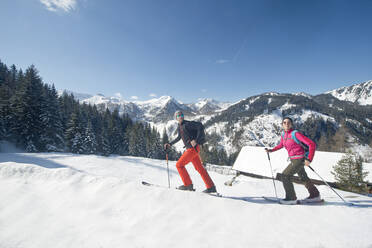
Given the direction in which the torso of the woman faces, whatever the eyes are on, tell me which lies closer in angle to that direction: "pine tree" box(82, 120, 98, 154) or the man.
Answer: the man

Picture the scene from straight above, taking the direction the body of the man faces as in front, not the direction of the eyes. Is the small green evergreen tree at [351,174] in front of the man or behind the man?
behind

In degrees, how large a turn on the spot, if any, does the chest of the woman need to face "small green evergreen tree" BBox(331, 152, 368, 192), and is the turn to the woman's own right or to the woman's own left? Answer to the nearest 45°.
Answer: approximately 135° to the woman's own right

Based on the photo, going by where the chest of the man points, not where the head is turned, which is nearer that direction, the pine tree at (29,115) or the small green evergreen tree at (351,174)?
the pine tree

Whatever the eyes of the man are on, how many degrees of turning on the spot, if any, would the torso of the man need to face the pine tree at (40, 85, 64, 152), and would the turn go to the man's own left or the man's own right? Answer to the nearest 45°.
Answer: approximately 90° to the man's own right

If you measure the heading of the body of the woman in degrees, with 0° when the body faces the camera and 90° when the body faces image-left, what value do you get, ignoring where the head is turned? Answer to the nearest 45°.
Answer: approximately 45°

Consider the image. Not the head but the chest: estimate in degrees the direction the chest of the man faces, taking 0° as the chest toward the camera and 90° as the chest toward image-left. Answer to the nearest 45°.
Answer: approximately 45°
